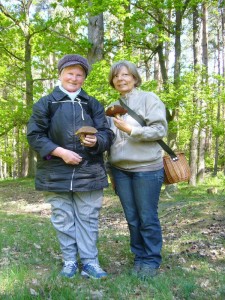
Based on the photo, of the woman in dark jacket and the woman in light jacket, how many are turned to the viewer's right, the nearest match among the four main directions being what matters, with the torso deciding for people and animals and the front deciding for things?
0

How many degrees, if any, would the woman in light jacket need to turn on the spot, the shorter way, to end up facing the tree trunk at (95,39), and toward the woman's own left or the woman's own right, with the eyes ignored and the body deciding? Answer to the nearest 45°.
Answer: approximately 135° to the woman's own right

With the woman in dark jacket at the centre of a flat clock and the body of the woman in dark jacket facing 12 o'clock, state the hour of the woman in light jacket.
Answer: The woman in light jacket is roughly at 9 o'clock from the woman in dark jacket.

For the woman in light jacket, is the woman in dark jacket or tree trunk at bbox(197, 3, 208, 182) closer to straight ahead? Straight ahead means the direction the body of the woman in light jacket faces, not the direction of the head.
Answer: the woman in dark jacket

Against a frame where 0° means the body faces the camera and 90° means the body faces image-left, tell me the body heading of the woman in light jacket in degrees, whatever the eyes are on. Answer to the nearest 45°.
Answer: approximately 45°

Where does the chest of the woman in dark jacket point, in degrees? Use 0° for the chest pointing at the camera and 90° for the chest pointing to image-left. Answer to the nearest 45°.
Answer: approximately 0°

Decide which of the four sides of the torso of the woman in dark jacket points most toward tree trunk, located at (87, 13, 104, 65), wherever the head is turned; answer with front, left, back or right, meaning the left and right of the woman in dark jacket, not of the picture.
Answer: back
